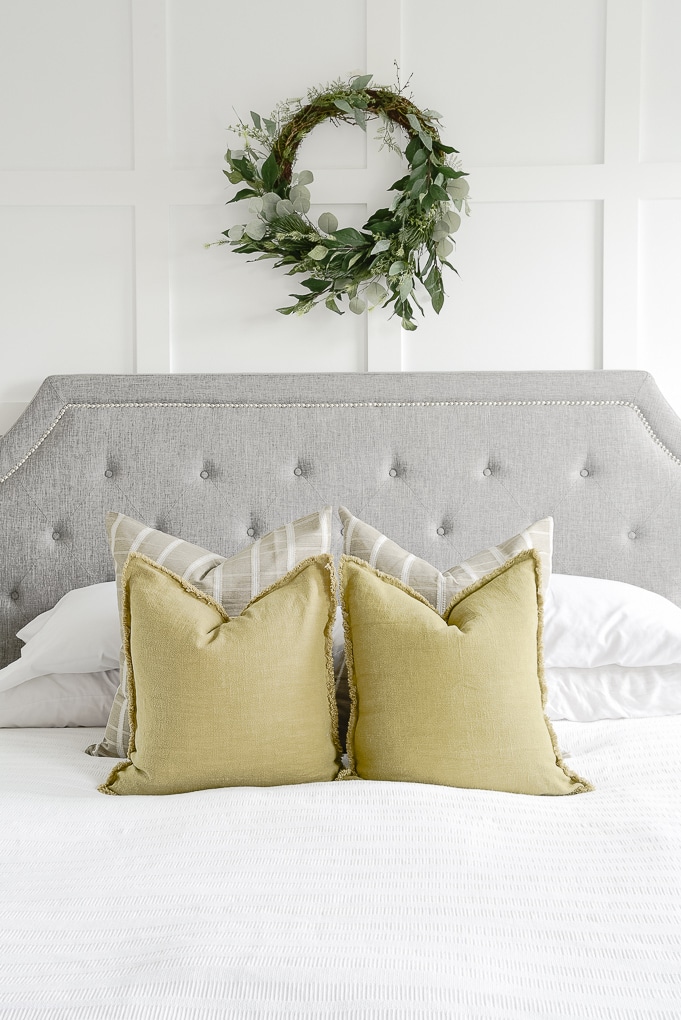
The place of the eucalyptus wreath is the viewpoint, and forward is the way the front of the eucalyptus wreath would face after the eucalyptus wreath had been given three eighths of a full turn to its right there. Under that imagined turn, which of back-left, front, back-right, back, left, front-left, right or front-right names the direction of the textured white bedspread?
back-left

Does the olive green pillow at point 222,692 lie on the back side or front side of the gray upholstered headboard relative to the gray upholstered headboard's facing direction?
on the front side

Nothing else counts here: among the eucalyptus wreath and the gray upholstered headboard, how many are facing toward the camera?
2

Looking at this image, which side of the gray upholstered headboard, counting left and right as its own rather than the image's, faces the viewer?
front

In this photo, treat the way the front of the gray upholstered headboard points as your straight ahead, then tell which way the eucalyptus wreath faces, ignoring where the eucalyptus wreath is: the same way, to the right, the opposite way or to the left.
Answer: the same way
